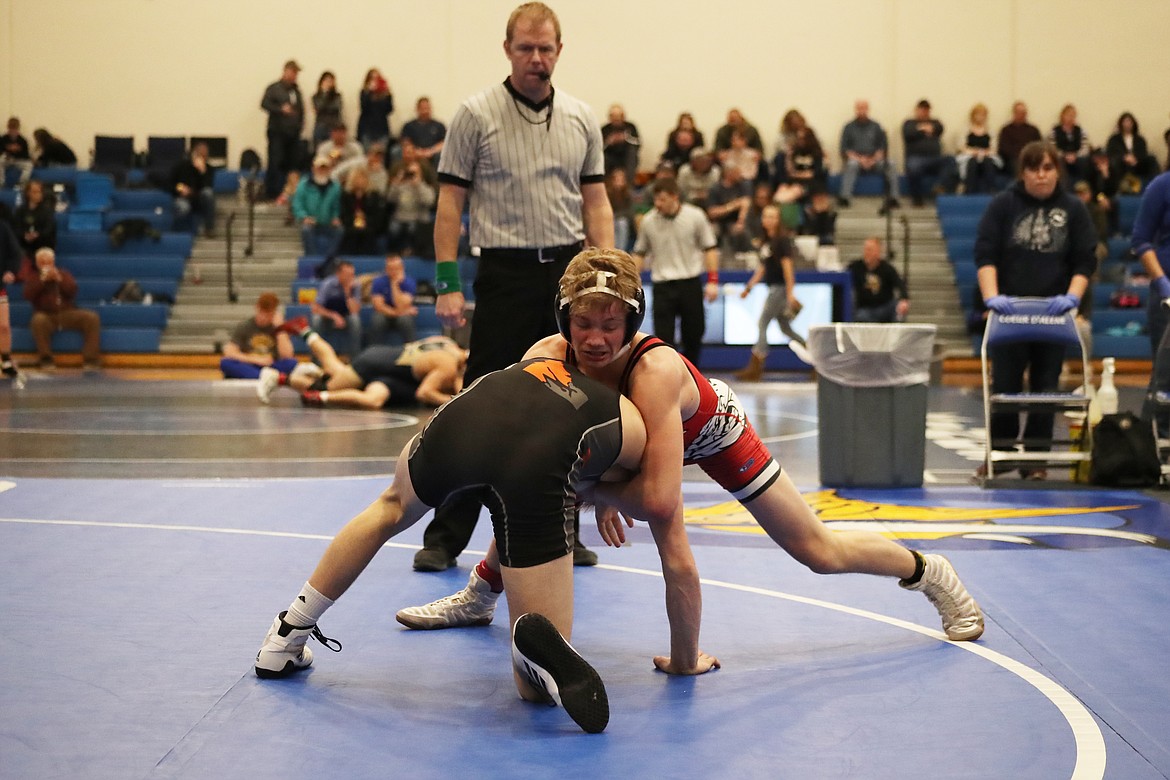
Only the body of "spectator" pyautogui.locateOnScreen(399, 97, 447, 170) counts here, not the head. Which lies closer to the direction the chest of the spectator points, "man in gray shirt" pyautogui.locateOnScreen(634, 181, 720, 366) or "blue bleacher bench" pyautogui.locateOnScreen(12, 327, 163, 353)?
the man in gray shirt

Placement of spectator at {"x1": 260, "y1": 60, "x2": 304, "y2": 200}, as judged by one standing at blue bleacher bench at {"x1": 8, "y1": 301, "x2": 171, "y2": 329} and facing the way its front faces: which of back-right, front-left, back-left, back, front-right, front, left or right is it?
back-left

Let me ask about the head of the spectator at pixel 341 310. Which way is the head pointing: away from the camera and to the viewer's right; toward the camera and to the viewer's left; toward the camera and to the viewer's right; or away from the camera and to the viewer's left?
toward the camera and to the viewer's right

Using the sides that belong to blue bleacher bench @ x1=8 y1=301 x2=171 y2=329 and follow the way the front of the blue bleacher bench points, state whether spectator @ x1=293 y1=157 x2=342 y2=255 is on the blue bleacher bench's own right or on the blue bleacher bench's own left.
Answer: on the blue bleacher bench's own left

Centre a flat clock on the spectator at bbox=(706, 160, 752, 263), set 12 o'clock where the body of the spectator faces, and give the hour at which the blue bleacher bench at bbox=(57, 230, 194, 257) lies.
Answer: The blue bleacher bench is roughly at 3 o'clock from the spectator.

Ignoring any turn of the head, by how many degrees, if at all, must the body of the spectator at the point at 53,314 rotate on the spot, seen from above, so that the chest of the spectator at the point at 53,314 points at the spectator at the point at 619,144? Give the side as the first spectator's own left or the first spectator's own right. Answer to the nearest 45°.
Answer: approximately 90° to the first spectator's own left
